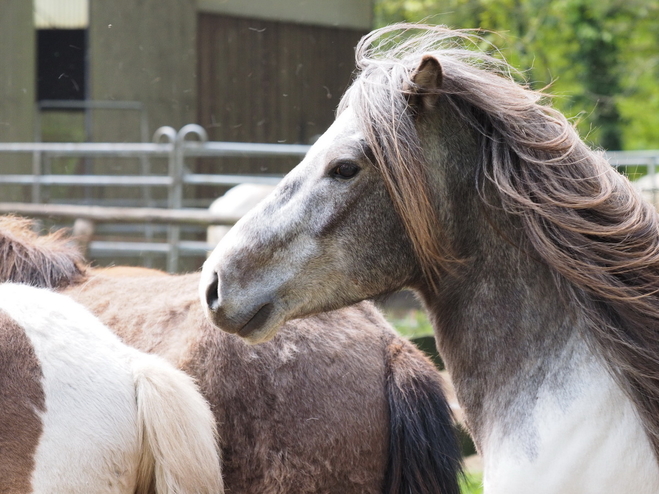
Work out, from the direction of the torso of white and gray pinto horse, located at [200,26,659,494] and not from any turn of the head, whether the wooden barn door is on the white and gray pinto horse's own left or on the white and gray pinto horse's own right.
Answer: on the white and gray pinto horse's own right

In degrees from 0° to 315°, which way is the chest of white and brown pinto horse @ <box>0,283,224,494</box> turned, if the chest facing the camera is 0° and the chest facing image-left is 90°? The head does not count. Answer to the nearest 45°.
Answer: approximately 90°

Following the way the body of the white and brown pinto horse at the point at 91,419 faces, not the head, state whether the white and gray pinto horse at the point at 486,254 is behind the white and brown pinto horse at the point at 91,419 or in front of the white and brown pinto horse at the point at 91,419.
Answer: behind

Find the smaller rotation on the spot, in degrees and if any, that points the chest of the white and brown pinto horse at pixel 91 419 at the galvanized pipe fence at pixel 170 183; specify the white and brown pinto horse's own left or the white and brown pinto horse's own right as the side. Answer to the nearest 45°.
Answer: approximately 90° to the white and brown pinto horse's own right

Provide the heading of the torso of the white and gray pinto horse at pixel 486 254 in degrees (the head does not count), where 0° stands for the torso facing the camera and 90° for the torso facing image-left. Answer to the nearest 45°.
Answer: approximately 90°
